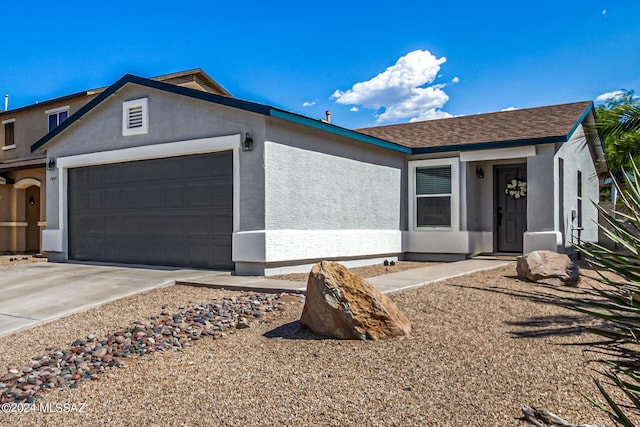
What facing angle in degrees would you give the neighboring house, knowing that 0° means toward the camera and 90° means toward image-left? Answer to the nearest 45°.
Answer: approximately 45°

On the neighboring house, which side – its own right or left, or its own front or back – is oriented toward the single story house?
left

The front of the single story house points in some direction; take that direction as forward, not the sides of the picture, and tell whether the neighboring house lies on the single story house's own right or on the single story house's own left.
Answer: on the single story house's own right

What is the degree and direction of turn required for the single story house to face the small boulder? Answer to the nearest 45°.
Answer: approximately 90° to its left

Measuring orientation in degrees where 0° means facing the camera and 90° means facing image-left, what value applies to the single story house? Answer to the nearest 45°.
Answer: approximately 45°

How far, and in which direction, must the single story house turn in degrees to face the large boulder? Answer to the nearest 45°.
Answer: approximately 45° to its left

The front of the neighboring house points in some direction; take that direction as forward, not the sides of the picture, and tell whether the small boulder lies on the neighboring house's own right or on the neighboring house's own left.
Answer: on the neighboring house's own left

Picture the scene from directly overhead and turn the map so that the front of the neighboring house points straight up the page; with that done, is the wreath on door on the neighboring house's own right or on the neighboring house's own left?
on the neighboring house's own left
